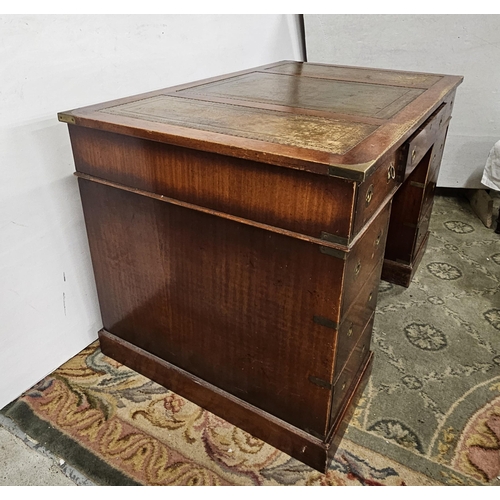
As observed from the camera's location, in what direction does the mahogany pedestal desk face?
facing the viewer and to the right of the viewer
